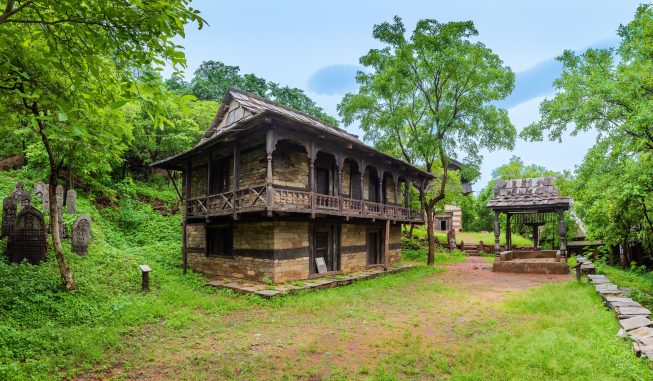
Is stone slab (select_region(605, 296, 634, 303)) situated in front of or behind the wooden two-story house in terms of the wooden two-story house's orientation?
in front

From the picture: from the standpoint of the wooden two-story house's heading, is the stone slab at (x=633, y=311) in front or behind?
in front

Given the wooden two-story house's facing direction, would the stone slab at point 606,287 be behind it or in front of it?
in front

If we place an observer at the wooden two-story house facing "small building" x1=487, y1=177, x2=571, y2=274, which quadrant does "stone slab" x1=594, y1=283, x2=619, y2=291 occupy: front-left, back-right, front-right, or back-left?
front-right

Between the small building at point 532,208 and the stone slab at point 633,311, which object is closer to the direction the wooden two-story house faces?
the stone slab

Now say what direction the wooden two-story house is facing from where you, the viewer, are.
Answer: facing the viewer and to the right of the viewer

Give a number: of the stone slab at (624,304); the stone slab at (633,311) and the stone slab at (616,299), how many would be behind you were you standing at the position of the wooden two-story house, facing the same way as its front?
0

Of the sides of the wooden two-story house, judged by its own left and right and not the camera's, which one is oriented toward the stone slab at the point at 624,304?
front

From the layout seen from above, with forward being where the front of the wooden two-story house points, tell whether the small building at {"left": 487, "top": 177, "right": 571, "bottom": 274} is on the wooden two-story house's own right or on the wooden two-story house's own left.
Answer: on the wooden two-story house's own left
